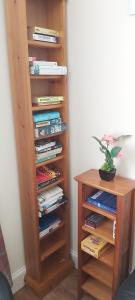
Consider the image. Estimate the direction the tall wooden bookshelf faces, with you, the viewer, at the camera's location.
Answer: facing the viewer and to the right of the viewer
